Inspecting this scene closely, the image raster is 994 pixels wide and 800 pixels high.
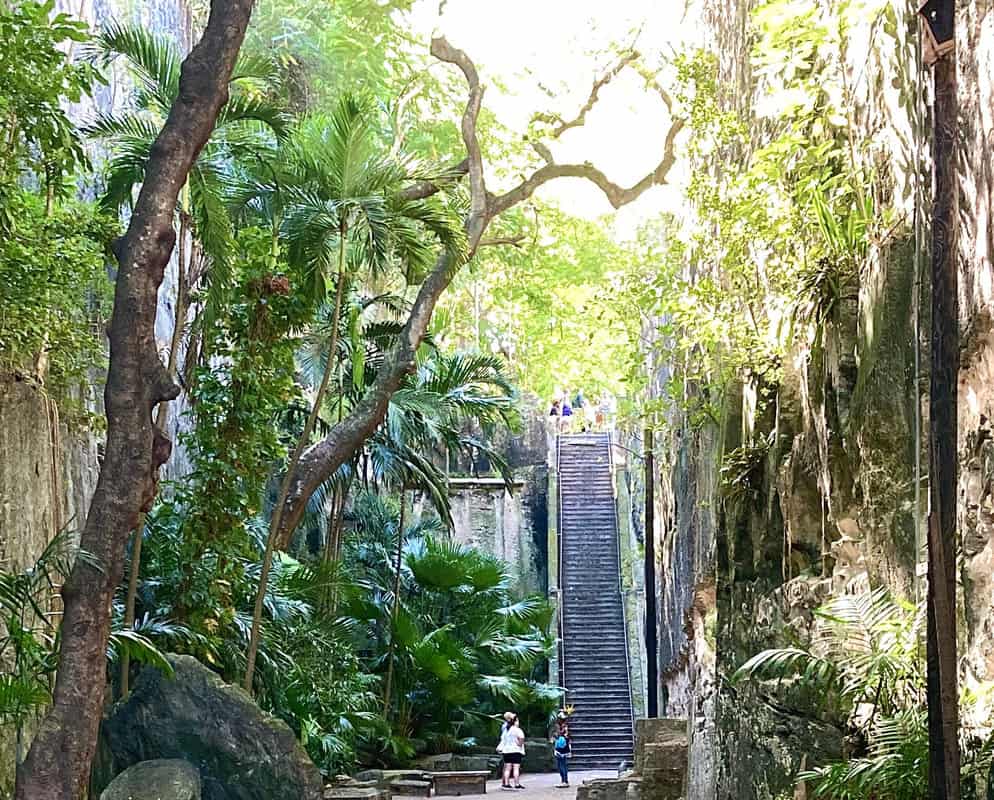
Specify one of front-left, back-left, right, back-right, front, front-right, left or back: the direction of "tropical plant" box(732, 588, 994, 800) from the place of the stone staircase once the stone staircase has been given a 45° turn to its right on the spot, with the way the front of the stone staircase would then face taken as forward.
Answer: front-left

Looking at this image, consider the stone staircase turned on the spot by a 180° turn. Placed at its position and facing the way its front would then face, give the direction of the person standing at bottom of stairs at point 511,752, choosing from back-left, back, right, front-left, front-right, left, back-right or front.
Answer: back

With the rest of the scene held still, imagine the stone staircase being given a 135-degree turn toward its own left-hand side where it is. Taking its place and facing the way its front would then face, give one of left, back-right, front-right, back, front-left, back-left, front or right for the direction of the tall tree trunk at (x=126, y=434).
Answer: back-right

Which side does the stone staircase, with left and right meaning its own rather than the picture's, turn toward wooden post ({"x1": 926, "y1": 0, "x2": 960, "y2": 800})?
front

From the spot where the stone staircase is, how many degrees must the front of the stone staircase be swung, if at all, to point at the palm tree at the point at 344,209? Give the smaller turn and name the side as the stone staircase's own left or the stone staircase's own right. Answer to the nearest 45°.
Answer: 0° — it already faces it

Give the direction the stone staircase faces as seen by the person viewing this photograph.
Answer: facing the viewer

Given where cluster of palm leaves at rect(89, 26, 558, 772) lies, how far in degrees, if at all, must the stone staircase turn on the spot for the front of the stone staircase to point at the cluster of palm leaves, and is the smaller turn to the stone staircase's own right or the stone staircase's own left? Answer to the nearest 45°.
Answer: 0° — it already faces it

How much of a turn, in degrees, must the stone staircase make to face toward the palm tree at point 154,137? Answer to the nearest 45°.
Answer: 0° — it already faces it

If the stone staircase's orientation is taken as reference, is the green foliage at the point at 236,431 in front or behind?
in front

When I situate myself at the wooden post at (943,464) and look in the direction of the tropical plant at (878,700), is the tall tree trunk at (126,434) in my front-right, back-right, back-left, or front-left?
front-left

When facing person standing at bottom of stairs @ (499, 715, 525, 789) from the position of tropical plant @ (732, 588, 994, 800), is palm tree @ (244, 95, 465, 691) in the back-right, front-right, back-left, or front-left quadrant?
front-left

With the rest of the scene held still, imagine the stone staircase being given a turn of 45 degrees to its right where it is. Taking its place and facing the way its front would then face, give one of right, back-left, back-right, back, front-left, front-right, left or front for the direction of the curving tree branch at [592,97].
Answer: front-left
